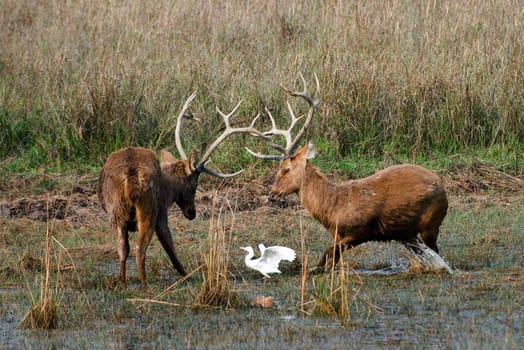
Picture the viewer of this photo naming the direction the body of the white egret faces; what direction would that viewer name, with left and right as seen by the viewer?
facing to the left of the viewer

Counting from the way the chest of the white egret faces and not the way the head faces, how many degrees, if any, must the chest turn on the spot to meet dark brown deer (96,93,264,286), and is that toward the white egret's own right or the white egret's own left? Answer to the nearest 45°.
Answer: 0° — it already faces it

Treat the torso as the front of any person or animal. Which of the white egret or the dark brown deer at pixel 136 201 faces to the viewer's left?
the white egret

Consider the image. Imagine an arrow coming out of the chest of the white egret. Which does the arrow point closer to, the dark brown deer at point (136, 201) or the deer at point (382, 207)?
the dark brown deer

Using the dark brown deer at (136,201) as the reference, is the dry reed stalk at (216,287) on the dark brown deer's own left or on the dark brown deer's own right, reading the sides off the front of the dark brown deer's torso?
on the dark brown deer's own right

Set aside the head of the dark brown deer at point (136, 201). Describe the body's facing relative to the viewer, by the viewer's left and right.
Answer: facing away from the viewer and to the right of the viewer

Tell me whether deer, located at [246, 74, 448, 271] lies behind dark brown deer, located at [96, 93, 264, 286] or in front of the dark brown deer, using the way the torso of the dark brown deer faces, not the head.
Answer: in front

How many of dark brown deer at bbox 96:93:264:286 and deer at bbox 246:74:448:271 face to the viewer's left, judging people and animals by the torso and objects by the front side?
1

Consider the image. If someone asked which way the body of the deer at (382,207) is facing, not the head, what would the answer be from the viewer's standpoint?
to the viewer's left

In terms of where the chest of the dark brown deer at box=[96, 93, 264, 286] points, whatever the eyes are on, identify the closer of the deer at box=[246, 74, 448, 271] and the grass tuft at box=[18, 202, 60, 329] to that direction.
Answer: the deer

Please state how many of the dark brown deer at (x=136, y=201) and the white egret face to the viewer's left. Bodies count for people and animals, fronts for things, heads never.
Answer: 1
